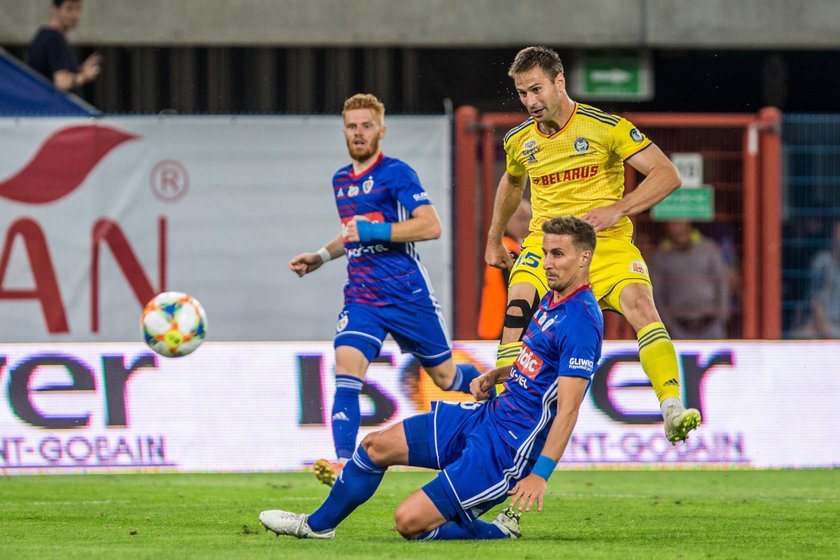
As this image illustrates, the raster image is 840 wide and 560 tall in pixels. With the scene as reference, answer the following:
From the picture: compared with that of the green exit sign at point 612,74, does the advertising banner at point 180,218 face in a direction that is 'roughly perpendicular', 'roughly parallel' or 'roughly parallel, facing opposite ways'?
roughly parallel

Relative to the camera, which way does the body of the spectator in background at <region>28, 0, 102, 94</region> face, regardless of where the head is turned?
to the viewer's right

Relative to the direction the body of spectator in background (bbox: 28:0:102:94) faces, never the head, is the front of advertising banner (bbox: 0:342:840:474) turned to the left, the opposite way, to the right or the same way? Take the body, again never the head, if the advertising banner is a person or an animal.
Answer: to the right

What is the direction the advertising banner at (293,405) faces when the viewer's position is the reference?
facing the viewer

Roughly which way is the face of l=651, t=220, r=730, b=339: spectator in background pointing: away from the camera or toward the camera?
toward the camera

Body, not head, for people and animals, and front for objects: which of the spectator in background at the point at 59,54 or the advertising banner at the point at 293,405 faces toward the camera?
the advertising banner

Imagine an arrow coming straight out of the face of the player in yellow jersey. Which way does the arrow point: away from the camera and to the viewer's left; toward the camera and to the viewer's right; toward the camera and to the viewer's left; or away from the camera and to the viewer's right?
toward the camera and to the viewer's left

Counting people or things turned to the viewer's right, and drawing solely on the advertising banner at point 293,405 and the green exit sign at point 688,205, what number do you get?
0

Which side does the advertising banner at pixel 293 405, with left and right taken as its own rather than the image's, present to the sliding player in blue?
front

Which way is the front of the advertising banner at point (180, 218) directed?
toward the camera

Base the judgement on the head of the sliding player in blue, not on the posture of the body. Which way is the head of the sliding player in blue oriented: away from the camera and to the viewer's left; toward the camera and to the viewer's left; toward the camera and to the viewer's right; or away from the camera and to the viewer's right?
toward the camera and to the viewer's left

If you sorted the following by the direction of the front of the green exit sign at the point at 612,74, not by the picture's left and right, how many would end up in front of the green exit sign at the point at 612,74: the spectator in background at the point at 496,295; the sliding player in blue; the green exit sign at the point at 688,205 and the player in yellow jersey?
4

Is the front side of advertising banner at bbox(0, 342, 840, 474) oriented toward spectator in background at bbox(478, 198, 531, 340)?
no

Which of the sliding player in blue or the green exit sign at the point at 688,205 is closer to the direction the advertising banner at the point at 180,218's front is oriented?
the sliding player in blue
